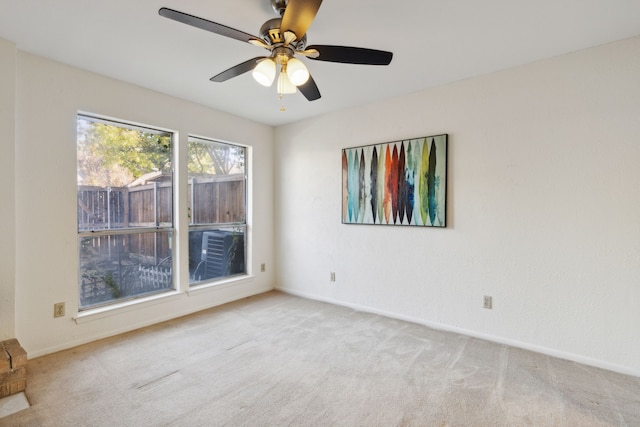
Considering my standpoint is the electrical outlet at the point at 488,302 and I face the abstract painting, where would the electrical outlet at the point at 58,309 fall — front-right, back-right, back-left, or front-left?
front-left

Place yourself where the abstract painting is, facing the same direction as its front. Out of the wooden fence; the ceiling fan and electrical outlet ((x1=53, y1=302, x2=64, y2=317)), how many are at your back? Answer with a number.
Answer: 0

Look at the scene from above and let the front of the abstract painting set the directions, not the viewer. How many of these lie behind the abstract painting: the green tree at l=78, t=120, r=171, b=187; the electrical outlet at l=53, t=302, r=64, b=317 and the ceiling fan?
0

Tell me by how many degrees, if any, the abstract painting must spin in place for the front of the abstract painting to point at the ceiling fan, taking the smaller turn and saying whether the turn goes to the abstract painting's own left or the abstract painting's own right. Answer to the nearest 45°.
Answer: approximately 45° to the abstract painting's own left

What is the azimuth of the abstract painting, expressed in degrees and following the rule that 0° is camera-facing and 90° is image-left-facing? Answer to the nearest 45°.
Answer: approximately 45°

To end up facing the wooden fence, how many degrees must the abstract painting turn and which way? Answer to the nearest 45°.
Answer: approximately 45° to its right

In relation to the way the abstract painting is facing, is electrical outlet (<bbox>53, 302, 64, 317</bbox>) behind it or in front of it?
in front

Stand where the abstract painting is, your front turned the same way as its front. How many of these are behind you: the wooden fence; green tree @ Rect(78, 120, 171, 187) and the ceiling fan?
0

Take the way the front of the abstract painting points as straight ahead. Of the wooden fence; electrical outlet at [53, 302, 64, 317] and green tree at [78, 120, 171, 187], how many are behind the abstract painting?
0

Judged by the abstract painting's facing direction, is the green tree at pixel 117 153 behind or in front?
in front

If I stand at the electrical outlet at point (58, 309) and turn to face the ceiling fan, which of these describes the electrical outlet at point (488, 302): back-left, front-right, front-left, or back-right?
front-left

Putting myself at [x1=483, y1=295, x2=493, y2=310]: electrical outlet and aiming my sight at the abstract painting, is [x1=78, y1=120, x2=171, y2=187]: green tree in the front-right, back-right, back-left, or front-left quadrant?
front-left
